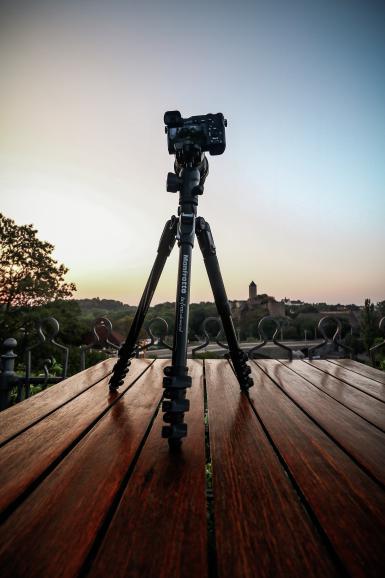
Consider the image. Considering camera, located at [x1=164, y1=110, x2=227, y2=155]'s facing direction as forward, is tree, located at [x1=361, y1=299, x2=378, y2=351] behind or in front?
in front

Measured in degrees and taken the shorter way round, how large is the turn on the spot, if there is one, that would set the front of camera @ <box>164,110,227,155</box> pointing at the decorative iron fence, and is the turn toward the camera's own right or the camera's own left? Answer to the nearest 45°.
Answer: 0° — it already faces it

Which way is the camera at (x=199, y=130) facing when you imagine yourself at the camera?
facing away from the viewer
